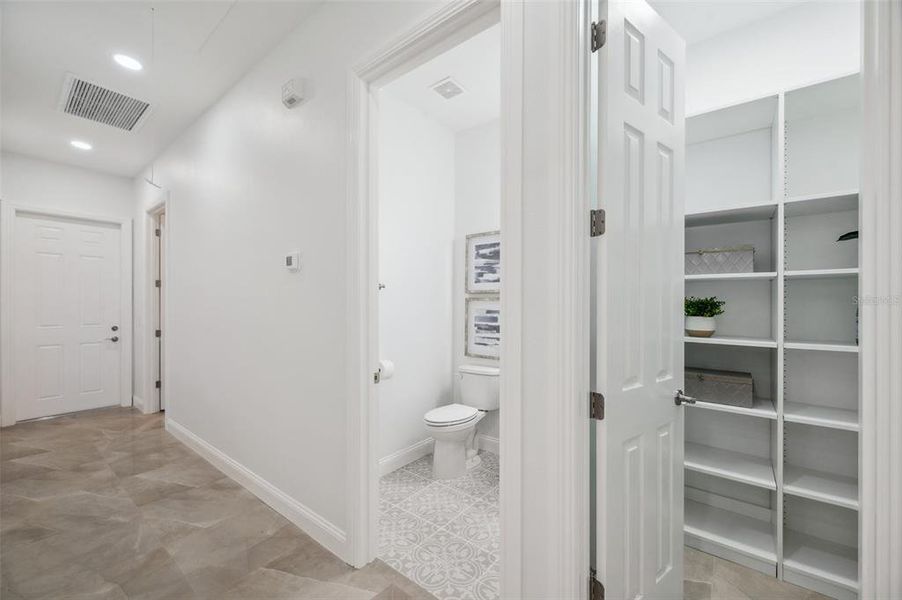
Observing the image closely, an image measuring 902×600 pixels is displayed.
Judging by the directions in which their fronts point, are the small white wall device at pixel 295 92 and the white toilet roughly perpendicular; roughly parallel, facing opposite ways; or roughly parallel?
roughly parallel

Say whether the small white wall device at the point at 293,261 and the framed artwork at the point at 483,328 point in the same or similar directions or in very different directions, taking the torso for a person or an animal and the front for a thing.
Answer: same or similar directions

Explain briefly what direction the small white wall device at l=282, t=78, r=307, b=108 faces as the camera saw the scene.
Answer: facing the viewer and to the left of the viewer

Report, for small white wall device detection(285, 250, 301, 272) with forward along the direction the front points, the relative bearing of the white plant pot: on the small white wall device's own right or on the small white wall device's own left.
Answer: on the small white wall device's own left

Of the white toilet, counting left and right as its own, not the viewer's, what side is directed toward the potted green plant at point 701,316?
left

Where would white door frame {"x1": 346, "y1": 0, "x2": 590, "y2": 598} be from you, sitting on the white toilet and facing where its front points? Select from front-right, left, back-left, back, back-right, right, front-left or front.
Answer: front-left

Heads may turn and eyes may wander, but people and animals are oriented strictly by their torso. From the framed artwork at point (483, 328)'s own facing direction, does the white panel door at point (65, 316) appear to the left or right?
on its right

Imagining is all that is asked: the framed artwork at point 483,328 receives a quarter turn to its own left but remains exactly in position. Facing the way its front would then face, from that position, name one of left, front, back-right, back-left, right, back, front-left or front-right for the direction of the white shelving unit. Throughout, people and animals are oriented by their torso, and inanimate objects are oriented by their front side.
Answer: front

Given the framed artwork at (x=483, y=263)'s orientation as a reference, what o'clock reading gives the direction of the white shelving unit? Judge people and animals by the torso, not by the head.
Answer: The white shelving unit is roughly at 9 o'clock from the framed artwork.

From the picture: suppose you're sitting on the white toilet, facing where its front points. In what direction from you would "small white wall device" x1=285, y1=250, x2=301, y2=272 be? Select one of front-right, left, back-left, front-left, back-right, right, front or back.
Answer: front

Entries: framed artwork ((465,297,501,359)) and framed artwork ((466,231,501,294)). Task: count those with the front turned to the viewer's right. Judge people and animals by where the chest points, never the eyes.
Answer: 0

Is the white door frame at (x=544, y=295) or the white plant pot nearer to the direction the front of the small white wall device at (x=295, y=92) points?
the white door frame

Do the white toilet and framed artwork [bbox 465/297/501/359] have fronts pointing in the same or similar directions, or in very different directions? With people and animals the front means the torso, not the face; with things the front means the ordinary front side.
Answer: same or similar directions

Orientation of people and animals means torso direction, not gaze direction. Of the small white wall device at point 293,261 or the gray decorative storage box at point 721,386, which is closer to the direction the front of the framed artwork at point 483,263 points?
the small white wall device

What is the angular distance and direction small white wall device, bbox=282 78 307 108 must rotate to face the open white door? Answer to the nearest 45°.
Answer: approximately 90° to its left

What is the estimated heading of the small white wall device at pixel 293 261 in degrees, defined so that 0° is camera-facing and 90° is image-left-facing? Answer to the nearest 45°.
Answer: approximately 45°

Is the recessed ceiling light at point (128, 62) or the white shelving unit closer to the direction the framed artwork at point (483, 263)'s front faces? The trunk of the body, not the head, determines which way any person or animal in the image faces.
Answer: the recessed ceiling light

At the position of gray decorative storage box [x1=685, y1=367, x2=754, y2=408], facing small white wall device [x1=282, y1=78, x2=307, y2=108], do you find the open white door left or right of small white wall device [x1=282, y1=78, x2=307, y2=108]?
left
